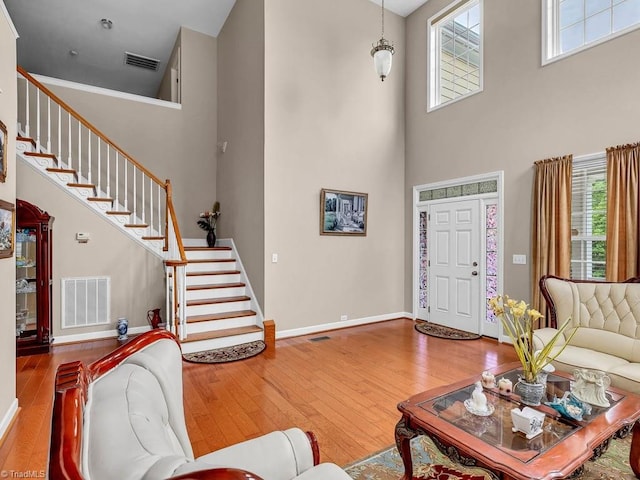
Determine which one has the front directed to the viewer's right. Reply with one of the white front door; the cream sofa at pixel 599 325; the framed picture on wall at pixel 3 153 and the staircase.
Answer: the framed picture on wall

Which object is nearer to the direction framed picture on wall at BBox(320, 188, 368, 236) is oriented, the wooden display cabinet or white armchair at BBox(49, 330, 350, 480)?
the white armchair

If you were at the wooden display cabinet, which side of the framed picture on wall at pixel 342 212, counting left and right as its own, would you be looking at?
right

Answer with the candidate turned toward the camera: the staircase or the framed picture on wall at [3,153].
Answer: the staircase

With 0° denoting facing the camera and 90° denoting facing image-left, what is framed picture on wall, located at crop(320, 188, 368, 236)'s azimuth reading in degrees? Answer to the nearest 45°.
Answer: approximately 315°

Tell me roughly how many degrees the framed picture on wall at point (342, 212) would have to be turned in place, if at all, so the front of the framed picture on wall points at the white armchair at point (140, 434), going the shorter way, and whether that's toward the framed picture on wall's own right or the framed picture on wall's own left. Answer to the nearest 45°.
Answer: approximately 45° to the framed picture on wall's own right

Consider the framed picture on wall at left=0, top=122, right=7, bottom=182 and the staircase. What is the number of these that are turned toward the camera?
1

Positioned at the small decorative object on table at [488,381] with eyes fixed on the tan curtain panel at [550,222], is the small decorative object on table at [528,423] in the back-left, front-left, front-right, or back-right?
back-right

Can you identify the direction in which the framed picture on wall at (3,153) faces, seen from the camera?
facing to the right of the viewer

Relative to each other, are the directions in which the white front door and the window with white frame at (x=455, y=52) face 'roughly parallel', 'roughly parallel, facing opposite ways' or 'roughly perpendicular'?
roughly parallel

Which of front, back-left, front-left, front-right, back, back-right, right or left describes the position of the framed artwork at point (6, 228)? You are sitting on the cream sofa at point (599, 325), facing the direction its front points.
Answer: front

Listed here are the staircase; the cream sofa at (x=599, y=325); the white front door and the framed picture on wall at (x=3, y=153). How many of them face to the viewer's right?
1

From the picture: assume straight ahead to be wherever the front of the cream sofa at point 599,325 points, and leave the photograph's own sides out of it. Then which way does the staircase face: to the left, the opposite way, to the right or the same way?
to the left
